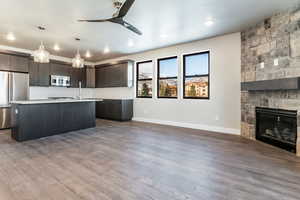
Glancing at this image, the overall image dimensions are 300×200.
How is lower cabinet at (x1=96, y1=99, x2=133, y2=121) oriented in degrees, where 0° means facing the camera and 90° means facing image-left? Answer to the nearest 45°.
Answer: approximately 45°

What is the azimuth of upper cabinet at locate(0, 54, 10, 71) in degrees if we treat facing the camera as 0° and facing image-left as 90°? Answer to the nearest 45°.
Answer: approximately 0°

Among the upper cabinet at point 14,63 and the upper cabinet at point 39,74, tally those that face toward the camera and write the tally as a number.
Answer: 2

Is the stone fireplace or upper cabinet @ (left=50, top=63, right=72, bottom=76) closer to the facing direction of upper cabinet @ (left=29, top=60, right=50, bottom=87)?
the stone fireplace

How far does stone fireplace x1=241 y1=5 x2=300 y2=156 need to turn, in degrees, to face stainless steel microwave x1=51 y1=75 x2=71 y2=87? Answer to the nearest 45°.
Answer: approximately 45° to its right

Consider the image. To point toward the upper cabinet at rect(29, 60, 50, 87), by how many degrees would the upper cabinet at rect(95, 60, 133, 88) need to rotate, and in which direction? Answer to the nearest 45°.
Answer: approximately 45° to its right

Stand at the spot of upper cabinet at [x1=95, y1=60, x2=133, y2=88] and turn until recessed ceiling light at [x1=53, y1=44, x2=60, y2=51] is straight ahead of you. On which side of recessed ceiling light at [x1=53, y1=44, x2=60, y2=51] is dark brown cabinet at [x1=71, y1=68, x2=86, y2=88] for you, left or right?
right

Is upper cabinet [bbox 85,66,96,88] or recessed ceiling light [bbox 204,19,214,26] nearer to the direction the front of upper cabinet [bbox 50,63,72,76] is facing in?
the recessed ceiling light
